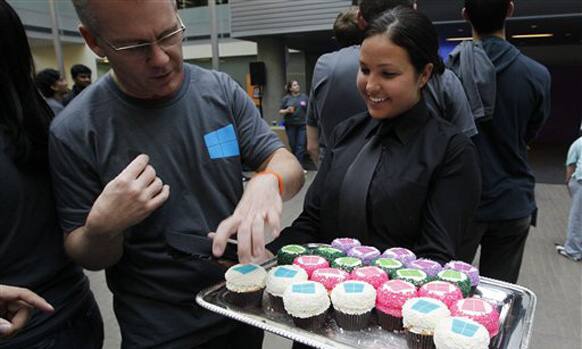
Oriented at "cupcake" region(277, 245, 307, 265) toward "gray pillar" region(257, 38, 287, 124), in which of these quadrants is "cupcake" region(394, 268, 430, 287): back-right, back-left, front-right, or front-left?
back-right

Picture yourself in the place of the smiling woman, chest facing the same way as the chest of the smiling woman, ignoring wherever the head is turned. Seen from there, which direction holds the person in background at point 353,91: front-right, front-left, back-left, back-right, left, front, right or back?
back-right

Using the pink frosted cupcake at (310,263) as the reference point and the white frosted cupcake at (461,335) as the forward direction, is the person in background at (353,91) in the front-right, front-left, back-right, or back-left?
back-left

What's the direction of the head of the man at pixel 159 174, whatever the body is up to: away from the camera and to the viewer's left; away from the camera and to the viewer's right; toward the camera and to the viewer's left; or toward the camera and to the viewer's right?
toward the camera and to the viewer's right

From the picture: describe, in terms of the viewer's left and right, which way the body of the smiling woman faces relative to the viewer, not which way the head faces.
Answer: facing the viewer and to the left of the viewer

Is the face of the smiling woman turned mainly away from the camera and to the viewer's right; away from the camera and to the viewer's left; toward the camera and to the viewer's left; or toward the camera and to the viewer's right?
toward the camera and to the viewer's left

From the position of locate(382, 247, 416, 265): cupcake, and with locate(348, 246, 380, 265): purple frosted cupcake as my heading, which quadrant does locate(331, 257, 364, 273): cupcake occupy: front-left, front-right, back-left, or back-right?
front-left

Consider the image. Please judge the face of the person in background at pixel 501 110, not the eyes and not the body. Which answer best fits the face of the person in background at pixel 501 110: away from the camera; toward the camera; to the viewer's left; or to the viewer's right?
away from the camera
